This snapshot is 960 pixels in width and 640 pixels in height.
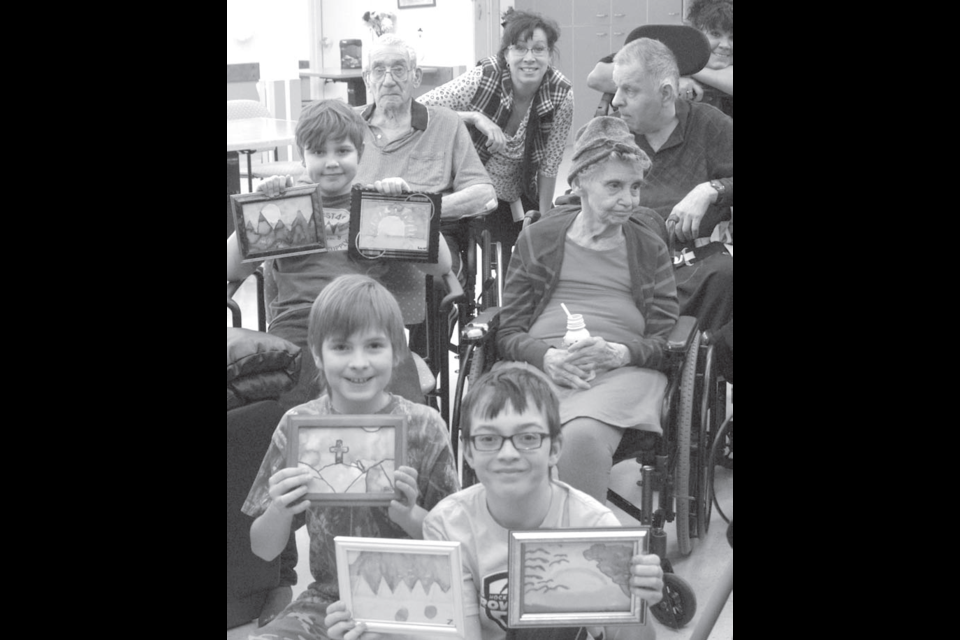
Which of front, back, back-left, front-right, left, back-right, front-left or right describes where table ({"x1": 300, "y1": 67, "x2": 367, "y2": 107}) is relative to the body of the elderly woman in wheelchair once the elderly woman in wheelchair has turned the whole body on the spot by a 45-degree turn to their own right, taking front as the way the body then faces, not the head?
right

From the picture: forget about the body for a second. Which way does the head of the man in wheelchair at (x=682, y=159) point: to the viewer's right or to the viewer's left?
to the viewer's left

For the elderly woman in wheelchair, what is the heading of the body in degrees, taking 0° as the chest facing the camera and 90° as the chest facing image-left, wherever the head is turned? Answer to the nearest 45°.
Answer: approximately 0°
